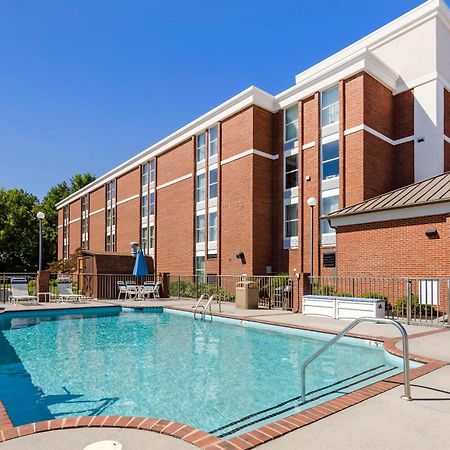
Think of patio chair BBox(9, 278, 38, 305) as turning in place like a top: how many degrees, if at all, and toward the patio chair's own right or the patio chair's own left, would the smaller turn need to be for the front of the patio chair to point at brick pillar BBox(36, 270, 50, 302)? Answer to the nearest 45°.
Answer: approximately 90° to the patio chair's own left

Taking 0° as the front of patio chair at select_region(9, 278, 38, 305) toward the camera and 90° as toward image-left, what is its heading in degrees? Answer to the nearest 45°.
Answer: approximately 315°

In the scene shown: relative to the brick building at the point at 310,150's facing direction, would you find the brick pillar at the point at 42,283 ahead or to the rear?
ahead

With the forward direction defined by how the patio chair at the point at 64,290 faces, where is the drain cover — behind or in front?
in front
